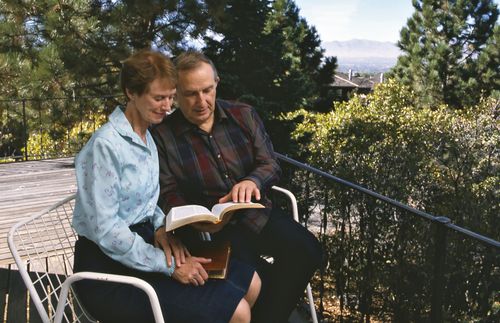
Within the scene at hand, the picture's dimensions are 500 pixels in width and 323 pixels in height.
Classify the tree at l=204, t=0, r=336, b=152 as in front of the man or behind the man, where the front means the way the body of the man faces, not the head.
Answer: behind

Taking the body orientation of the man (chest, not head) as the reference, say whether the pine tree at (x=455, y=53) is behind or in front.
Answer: behind

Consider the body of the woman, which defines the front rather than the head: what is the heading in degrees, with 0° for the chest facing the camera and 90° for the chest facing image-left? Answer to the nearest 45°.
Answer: approximately 315°

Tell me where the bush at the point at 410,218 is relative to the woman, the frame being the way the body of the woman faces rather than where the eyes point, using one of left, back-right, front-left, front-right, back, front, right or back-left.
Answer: left

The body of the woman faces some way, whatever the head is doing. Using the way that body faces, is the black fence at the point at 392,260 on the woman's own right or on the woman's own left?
on the woman's own left

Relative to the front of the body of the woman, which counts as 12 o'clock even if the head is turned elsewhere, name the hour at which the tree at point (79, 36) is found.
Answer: The tree is roughly at 7 o'clock from the woman.

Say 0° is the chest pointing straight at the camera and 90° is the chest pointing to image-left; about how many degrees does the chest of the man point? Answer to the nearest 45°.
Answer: approximately 0°

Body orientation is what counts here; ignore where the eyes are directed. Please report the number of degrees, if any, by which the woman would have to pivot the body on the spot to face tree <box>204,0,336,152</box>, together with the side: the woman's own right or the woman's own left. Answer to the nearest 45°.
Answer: approximately 135° to the woman's own left
